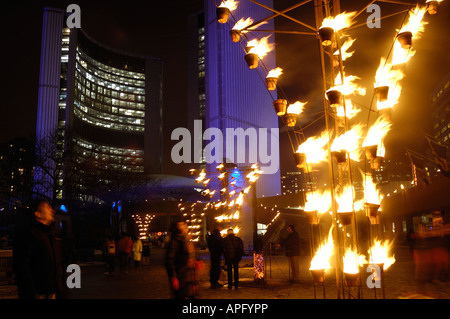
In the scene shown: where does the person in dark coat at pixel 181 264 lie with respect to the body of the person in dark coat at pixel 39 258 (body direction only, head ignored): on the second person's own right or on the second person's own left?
on the second person's own left

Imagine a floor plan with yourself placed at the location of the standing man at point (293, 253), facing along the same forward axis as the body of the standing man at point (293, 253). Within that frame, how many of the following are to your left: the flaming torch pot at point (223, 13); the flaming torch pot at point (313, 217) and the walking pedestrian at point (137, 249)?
2

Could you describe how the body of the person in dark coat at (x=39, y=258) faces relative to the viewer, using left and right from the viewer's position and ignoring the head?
facing the viewer and to the right of the viewer

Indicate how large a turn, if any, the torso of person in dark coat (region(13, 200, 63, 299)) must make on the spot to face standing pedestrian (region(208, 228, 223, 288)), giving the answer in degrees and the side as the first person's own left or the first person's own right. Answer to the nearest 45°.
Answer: approximately 90° to the first person's own left
